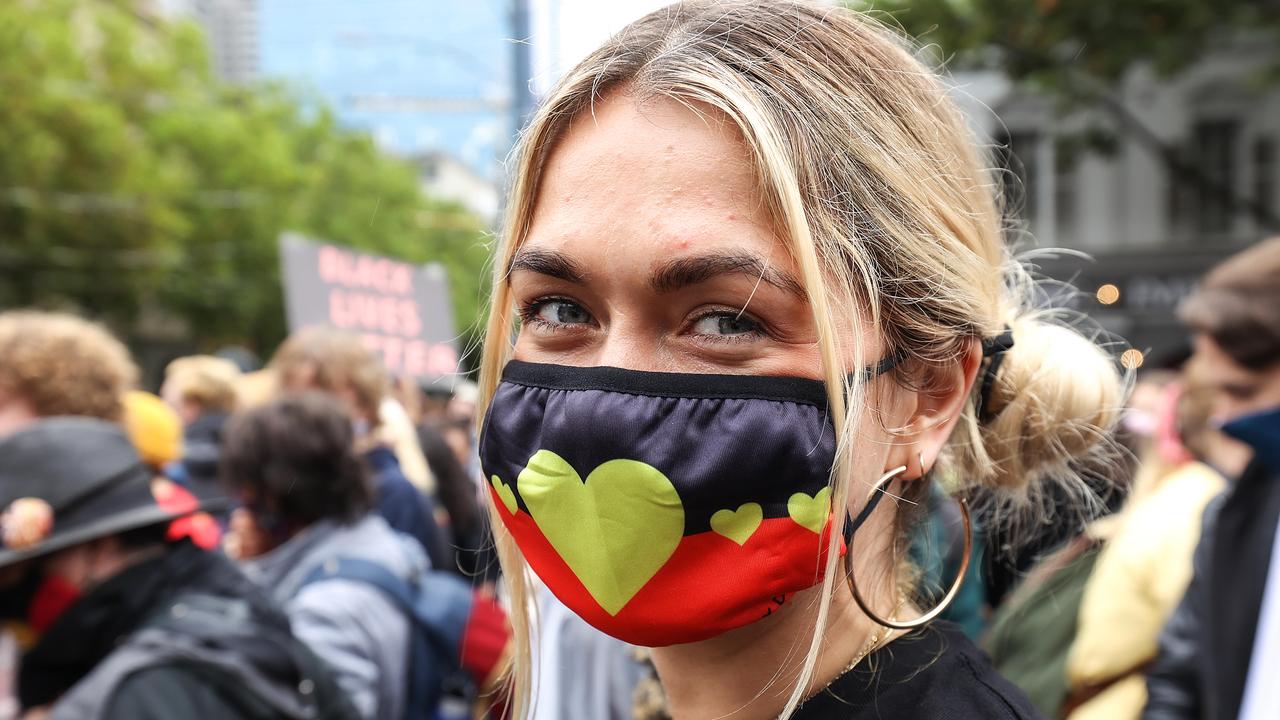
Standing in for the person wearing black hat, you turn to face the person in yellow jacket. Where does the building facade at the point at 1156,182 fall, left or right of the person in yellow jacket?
left

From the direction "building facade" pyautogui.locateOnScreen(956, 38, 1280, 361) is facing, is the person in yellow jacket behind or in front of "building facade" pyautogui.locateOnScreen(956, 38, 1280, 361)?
in front

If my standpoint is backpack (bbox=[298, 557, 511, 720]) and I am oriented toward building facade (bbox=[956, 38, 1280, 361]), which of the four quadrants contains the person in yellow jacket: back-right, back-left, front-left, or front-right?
front-right

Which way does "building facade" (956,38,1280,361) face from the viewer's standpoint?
toward the camera

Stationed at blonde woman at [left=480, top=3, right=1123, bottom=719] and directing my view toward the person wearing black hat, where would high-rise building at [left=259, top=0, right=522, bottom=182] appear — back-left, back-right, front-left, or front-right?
front-right

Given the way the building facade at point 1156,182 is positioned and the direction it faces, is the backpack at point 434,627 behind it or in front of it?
in front
